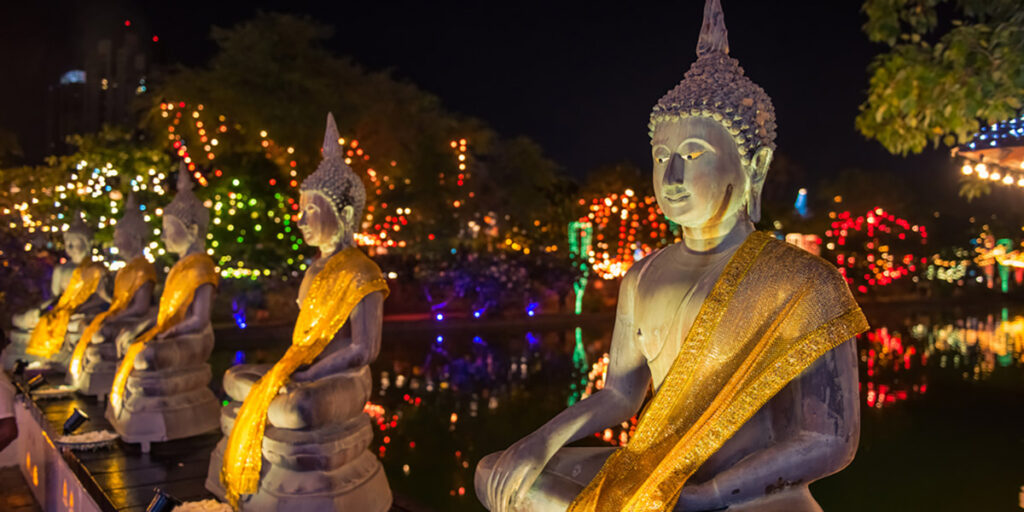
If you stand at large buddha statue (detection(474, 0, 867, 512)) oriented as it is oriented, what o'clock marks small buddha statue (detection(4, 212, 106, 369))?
The small buddha statue is roughly at 3 o'clock from the large buddha statue.

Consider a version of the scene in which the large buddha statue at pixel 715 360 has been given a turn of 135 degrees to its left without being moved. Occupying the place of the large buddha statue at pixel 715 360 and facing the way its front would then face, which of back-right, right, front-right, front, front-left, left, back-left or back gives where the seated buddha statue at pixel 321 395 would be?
back-left

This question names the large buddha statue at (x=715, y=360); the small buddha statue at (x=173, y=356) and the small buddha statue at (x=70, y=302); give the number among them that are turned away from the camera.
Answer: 0

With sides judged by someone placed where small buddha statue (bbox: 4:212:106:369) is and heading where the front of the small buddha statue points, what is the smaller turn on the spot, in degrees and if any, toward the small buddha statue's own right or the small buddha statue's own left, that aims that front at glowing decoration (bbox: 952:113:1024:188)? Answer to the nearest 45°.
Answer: approximately 90° to the small buddha statue's own left

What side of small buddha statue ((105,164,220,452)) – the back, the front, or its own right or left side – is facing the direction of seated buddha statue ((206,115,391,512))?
left

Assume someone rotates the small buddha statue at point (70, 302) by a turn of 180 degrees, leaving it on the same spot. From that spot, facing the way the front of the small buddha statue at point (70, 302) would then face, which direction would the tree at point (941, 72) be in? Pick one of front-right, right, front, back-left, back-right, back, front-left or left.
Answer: right

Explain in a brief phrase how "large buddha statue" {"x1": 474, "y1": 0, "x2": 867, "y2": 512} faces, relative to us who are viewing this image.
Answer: facing the viewer and to the left of the viewer

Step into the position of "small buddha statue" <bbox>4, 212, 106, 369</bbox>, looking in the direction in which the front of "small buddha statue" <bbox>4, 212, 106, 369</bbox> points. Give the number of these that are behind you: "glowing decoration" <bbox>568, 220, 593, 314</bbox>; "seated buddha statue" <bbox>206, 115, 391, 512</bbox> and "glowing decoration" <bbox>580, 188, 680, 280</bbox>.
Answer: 2

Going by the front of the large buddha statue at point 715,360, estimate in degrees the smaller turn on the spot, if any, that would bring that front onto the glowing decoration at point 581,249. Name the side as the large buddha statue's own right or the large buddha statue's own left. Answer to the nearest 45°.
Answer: approximately 135° to the large buddha statue's own right

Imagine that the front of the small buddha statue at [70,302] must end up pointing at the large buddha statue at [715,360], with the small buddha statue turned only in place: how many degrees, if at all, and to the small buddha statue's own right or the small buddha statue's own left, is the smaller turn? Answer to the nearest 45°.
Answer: approximately 45° to the small buddha statue's own left
